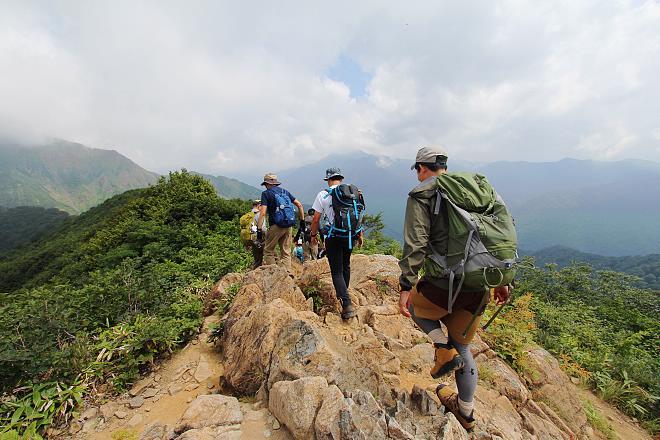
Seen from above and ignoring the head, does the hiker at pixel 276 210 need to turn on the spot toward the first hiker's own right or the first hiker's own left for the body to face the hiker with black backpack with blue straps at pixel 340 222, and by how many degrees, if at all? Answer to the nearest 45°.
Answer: approximately 180°

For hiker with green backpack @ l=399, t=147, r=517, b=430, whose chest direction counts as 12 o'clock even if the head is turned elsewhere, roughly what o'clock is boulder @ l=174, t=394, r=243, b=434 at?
The boulder is roughly at 10 o'clock from the hiker with green backpack.

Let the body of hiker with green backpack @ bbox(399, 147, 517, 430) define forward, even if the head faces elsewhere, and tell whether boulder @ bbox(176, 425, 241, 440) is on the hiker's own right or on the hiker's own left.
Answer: on the hiker's own left

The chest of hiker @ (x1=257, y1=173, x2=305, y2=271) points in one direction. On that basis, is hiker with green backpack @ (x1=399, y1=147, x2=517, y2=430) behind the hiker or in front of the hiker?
behind

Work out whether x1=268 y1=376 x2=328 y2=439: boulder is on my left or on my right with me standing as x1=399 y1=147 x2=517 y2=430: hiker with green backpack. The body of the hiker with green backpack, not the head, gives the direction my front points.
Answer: on my left

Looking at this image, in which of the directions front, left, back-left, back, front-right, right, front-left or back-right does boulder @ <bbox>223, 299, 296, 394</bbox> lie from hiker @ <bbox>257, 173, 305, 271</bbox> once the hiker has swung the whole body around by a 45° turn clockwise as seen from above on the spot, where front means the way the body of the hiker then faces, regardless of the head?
back

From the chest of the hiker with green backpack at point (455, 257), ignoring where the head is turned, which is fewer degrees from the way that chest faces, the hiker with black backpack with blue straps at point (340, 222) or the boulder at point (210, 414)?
the hiker with black backpack with blue straps

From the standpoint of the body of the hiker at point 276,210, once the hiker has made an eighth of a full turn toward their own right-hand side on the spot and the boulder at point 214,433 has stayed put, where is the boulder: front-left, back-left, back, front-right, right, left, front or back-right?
back

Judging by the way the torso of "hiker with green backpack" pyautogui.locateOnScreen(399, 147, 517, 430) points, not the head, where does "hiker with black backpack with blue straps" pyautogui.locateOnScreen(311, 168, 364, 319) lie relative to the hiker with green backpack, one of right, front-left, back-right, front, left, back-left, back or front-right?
front

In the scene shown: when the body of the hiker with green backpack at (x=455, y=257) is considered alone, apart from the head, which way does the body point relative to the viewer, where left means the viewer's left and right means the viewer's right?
facing away from the viewer and to the left of the viewer

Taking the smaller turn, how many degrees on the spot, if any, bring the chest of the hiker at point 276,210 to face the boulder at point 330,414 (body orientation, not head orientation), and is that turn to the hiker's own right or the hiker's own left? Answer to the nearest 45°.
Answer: approximately 135° to the hiker's own left

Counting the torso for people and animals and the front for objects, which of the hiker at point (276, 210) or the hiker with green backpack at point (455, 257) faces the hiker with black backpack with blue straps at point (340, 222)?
the hiker with green backpack

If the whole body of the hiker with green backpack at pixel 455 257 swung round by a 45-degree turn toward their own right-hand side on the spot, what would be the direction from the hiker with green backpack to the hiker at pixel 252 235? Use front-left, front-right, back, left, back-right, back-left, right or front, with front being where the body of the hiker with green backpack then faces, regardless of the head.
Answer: front-left

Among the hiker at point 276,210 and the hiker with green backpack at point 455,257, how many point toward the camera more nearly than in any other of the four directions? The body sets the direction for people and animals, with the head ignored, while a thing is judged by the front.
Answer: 0

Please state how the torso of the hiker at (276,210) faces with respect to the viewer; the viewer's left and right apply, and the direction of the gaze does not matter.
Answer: facing away from the viewer and to the left of the viewer

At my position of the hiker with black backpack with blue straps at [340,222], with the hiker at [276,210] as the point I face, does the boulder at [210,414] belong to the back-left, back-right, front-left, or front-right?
back-left

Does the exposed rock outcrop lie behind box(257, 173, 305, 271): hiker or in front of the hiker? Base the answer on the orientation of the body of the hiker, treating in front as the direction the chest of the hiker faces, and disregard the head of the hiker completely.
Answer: behind
